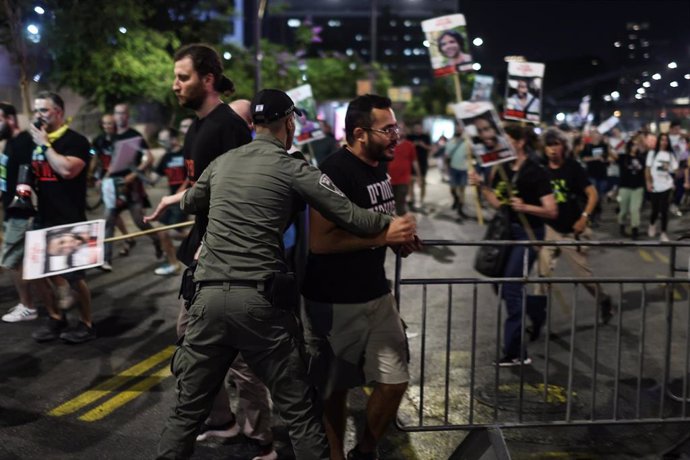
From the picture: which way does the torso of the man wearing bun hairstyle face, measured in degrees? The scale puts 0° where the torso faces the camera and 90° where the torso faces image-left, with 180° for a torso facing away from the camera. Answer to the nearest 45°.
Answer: approximately 90°

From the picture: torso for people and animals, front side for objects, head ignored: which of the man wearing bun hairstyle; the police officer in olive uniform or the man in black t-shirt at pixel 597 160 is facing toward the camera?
the man in black t-shirt

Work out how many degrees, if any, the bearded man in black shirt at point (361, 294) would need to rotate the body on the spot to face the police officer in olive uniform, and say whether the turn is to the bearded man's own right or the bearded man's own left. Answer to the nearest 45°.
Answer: approximately 90° to the bearded man's own right

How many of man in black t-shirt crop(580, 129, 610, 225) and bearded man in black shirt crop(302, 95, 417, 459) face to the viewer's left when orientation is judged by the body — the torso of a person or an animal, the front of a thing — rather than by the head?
0

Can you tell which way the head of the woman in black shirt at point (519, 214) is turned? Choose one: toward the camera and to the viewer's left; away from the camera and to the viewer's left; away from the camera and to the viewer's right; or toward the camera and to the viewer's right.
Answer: toward the camera and to the viewer's left

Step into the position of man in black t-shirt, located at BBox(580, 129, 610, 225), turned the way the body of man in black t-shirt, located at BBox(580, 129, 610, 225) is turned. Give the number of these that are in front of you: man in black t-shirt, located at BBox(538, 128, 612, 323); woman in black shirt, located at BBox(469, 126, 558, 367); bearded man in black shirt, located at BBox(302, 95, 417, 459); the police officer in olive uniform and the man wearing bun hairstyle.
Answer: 5

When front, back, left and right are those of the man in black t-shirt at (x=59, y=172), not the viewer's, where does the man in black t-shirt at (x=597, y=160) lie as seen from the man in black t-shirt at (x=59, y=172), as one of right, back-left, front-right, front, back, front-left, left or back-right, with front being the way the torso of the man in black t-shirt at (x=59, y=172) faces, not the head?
back

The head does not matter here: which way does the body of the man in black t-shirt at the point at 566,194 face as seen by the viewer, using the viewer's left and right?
facing the viewer and to the left of the viewer

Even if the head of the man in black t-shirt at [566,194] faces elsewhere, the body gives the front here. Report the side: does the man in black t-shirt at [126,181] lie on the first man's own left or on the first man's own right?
on the first man's own right

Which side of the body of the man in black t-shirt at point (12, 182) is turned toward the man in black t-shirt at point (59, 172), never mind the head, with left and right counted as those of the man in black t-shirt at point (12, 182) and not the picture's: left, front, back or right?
left

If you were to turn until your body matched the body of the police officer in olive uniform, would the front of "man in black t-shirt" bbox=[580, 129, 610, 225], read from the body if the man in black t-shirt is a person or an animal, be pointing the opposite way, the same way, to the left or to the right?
the opposite way

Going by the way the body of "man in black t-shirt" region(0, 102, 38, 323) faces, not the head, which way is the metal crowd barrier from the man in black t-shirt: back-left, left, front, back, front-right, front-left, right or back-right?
left

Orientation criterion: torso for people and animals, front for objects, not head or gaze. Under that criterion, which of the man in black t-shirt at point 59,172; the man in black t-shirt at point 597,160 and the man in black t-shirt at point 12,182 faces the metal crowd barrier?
the man in black t-shirt at point 597,160

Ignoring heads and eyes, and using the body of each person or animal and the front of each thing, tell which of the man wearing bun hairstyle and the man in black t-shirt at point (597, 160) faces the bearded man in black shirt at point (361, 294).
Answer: the man in black t-shirt

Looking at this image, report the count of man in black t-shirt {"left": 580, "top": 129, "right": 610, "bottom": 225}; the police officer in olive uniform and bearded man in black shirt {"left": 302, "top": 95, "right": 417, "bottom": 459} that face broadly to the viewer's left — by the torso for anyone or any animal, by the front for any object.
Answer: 0

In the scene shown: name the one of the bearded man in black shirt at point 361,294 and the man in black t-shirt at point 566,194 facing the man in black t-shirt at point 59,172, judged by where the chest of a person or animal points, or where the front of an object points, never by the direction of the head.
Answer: the man in black t-shirt at point 566,194

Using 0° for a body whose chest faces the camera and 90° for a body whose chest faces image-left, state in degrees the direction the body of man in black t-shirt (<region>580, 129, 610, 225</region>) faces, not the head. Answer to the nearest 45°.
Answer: approximately 0°

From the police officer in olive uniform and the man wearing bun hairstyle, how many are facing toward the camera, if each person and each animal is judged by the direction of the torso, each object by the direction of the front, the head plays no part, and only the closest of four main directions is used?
0

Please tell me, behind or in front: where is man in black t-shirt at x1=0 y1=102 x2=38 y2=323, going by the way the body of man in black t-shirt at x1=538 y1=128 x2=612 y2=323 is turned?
in front
